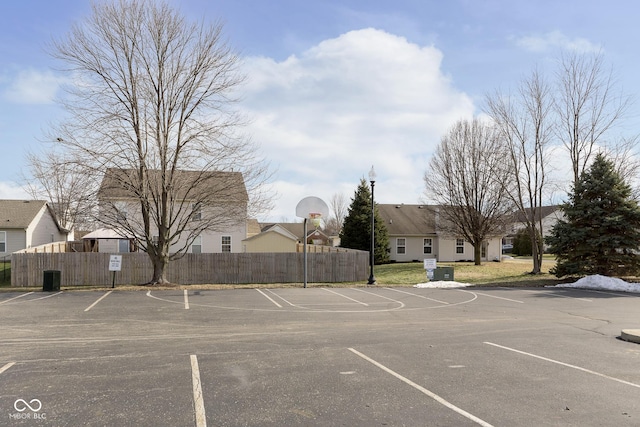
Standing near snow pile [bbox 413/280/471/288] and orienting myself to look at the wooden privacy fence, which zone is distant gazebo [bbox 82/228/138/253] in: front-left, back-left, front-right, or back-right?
front-right

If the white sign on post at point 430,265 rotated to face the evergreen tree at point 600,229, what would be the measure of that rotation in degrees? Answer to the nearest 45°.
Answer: approximately 90° to its left

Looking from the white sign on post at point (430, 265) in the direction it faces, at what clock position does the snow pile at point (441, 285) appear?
The snow pile is roughly at 11 o'clock from the white sign on post.

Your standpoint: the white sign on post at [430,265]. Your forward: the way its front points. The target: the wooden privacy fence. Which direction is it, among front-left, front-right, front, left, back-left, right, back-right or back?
right

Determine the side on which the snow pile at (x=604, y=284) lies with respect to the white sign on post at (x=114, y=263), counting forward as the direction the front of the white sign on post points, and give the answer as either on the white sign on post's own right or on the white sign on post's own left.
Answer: on the white sign on post's own left

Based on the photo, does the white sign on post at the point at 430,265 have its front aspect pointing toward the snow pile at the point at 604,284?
no

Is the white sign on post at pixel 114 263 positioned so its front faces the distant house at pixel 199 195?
no

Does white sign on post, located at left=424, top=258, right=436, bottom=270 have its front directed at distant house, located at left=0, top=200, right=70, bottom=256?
no

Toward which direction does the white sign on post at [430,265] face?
toward the camera

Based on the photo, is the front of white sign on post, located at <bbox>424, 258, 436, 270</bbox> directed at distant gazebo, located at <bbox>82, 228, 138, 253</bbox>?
no
